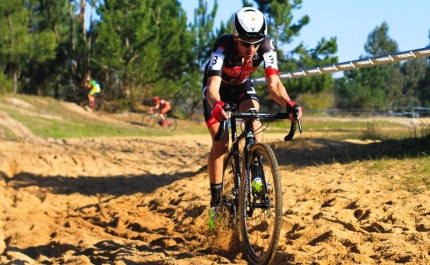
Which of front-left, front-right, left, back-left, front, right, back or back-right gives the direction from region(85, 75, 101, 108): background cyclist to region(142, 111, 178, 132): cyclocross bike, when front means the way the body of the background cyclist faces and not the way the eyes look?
back-left

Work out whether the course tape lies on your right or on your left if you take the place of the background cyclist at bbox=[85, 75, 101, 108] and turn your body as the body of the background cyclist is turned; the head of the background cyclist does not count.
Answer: on your left

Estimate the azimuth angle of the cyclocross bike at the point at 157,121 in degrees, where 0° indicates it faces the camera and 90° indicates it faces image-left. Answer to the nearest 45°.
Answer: approximately 90°

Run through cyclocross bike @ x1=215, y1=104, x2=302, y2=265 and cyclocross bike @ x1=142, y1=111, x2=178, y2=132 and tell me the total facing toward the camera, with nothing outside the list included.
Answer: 1

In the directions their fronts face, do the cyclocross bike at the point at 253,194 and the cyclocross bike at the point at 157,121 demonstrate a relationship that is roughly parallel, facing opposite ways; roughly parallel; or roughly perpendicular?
roughly perpendicular
